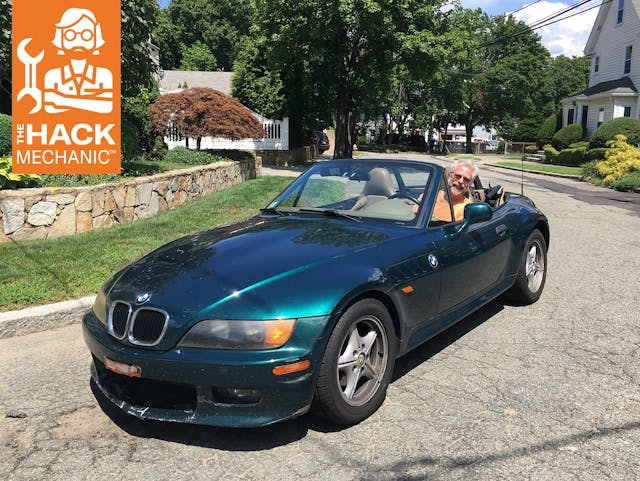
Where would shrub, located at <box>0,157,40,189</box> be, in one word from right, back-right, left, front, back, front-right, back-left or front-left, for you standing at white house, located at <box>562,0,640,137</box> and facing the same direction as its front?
front-left

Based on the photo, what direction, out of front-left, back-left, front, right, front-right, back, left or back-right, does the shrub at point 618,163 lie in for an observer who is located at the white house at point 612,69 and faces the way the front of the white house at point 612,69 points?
front-left

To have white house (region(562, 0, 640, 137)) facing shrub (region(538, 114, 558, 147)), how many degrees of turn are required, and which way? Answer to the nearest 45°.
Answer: approximately 90° to its right

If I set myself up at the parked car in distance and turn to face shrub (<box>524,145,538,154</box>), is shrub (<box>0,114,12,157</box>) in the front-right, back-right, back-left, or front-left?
back-right

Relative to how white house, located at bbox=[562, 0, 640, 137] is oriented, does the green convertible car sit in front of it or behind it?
in front

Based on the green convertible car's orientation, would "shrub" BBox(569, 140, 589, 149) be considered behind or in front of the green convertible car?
behind

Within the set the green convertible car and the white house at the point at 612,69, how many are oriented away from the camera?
0

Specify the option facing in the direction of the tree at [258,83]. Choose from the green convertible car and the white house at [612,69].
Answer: the white house

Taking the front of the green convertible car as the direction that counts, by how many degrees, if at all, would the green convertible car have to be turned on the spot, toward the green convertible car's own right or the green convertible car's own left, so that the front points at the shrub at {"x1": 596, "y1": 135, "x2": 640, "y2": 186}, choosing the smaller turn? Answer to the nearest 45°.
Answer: approximately 180°

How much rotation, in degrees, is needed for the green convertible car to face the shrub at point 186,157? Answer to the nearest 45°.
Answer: approximately 135° to its right

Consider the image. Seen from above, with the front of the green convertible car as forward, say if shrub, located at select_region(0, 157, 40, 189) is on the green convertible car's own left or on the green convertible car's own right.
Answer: on the green convertible car's own right

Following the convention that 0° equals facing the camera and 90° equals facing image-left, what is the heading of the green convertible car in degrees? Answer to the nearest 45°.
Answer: approximately 45°
